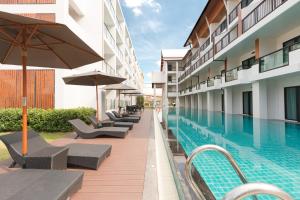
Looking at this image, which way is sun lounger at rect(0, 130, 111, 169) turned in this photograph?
to the viewer's right

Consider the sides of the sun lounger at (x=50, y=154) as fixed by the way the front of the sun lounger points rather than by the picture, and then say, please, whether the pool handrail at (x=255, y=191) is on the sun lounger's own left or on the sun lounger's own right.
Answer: on the sun lounger's own right

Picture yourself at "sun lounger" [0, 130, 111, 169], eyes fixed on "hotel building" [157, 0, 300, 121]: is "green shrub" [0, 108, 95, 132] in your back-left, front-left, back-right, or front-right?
front-left

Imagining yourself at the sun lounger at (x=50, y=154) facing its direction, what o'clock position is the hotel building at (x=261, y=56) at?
The hotel building is roughly at 11 o'clock from the sun lounger.

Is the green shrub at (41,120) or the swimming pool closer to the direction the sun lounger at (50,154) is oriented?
the swimming pool

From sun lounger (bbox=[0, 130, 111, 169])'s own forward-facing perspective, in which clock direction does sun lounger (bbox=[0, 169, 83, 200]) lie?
sun lounger (bbox=[0, 169, 83, 200]) is roughly at 3 o'clock from sun lounger (bbox=[0, 130, 111, 169]).

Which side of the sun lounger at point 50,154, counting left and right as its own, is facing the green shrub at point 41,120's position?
left

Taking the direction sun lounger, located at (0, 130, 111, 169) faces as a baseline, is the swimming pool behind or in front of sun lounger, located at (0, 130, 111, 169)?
in front

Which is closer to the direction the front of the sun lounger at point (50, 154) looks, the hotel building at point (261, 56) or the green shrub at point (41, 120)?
the hotel building

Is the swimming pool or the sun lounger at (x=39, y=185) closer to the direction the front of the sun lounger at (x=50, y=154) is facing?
the swimming pool
